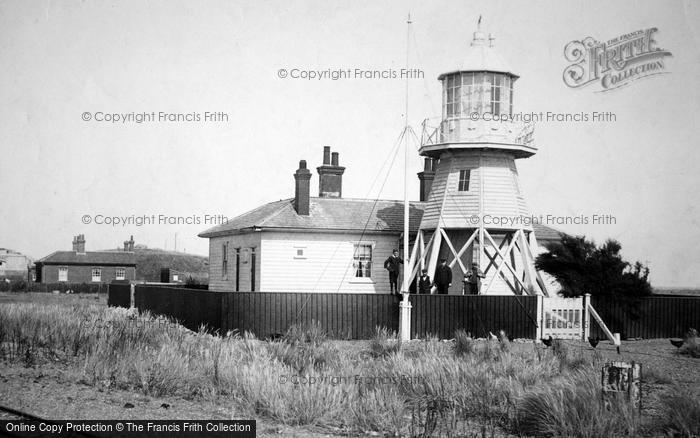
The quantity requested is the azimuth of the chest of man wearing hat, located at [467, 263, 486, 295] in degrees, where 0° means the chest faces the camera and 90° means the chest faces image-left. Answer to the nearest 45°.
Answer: approximately 0°

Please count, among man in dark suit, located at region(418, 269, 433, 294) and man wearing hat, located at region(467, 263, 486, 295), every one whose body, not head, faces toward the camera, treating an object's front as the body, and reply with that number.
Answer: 2

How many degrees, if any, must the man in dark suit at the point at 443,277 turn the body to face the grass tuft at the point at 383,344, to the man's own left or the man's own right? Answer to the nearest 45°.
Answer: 0° — they already face it

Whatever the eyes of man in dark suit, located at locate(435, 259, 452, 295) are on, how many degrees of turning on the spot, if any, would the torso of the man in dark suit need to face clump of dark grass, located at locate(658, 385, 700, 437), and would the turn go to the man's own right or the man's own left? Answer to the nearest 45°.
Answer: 0° — they already face it

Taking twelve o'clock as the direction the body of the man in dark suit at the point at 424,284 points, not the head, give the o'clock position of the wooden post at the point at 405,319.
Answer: The wooden post is roughly at 12 o'clock from the man in dark suit.

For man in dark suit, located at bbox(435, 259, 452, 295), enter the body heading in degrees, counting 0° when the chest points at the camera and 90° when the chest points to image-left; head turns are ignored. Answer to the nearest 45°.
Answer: approximately 0°
